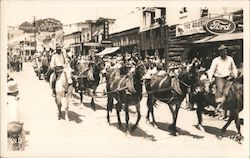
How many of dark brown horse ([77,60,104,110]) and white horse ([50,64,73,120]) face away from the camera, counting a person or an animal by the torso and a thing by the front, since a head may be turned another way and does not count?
0

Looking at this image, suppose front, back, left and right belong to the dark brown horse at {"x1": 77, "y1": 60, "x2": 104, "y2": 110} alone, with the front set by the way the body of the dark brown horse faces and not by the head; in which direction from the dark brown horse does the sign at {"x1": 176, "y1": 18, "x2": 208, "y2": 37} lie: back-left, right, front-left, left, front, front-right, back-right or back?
front-left

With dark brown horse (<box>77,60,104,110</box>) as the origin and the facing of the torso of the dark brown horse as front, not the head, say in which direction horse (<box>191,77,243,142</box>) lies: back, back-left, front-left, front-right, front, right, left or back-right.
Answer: front-left

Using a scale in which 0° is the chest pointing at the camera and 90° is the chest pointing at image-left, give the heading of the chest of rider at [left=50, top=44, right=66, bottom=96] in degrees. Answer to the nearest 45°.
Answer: approximately 315°

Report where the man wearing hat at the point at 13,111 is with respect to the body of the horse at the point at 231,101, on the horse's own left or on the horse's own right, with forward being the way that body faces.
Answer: on the horse's own right

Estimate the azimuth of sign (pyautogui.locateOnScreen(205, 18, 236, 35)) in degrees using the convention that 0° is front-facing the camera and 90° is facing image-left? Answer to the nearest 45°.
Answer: approximately 0°
